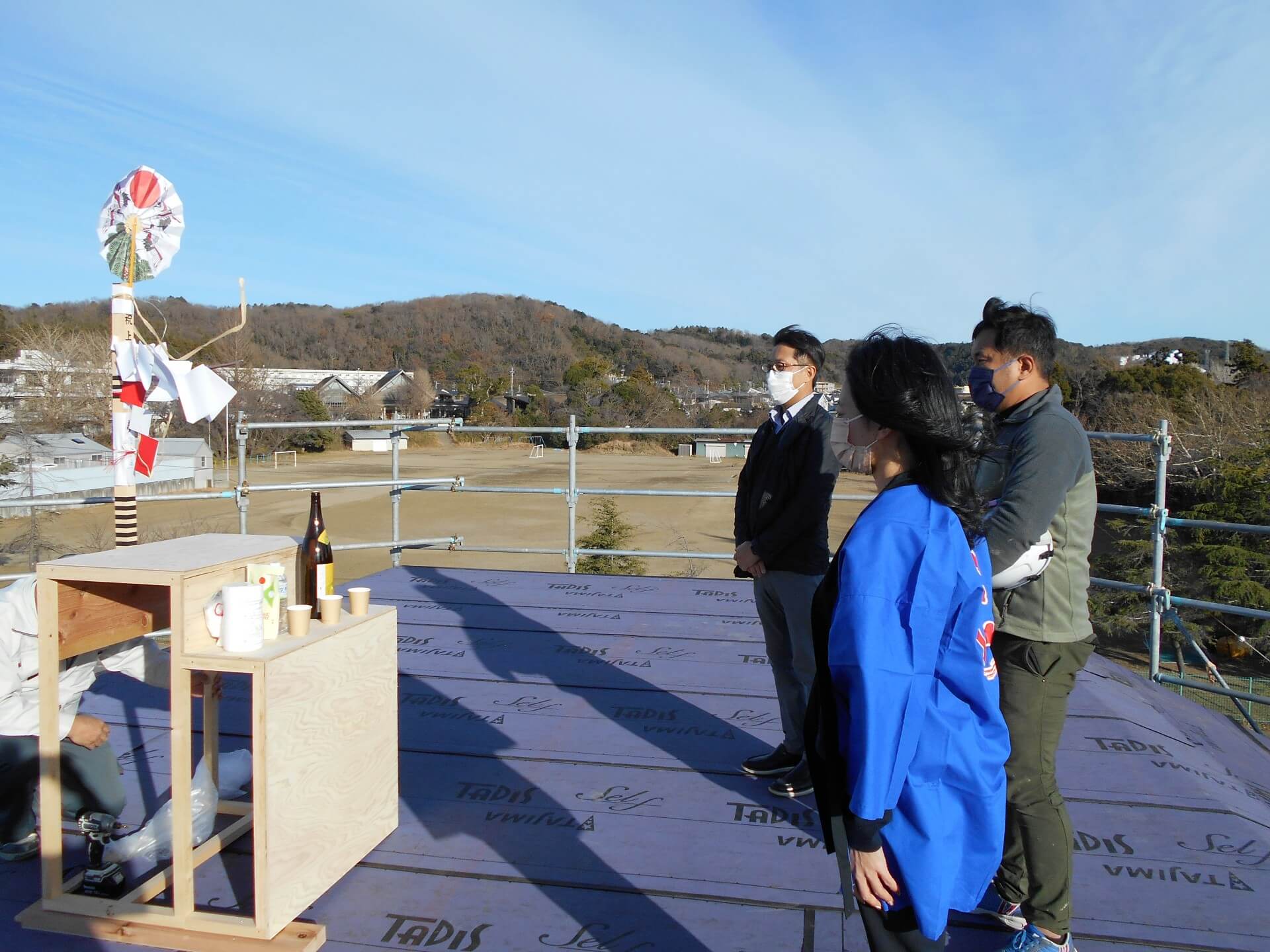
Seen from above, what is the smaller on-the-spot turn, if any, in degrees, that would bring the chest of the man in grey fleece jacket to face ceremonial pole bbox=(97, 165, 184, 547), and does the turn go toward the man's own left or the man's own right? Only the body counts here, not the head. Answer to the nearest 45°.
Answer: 0° — they already face it

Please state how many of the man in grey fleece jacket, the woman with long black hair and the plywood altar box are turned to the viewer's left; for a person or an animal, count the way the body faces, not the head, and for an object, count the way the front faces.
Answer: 2

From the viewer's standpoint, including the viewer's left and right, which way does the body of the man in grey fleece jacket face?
facing to the left of the viewer

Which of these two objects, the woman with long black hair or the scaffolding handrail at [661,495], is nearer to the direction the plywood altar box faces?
the woman with long black hair

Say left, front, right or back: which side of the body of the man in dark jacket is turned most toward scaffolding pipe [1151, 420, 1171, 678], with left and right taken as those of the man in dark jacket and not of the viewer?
back

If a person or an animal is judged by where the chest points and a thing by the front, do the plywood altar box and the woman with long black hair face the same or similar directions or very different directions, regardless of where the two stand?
very different directions

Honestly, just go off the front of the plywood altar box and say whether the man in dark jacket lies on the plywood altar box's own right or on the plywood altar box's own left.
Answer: on the plywood altar box's own left

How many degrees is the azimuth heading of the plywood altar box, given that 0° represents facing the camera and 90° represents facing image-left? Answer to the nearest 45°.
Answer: approximately 315°

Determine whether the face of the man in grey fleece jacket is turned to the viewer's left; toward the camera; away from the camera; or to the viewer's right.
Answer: to the viewer's left

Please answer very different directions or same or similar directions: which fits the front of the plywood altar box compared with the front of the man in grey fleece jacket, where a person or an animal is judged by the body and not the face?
very different directions

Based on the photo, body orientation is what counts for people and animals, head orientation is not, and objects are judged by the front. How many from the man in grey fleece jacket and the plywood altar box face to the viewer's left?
1

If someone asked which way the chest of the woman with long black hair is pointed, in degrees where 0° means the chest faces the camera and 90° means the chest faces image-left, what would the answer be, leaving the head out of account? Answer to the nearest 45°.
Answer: approximately 90°

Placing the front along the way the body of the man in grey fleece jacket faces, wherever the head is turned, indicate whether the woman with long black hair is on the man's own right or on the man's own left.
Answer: on the man's own left
